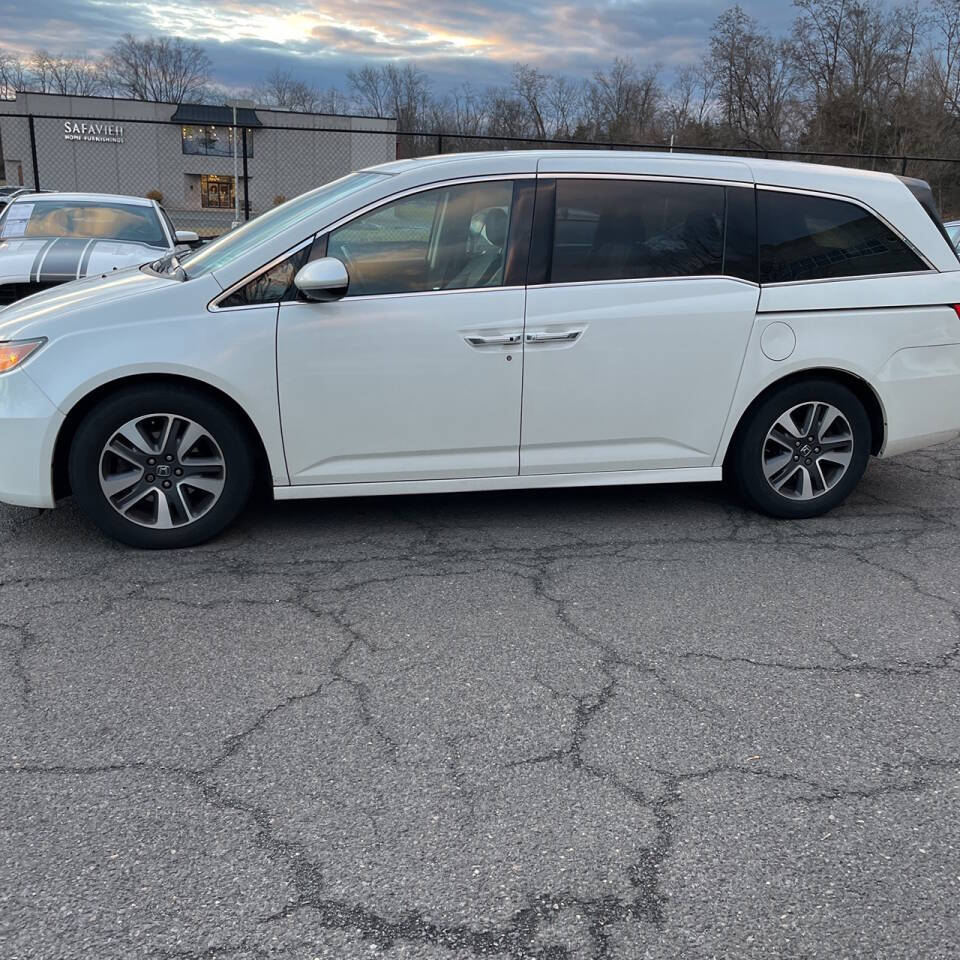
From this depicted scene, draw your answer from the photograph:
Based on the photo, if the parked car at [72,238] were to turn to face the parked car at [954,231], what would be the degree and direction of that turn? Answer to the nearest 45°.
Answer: approximately 90° to its left

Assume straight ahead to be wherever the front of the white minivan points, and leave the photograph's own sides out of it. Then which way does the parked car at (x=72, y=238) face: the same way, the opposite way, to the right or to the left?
to the left

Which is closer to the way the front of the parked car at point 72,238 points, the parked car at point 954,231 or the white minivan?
the white minivan

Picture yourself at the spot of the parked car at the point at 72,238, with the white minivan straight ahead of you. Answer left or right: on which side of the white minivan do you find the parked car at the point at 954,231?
left

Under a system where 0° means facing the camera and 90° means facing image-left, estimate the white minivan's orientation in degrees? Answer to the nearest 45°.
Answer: approximately 90°

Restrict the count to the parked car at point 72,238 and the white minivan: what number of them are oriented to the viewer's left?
1

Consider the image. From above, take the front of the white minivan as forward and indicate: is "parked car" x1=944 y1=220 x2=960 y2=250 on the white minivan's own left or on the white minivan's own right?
on the white minivan's own right

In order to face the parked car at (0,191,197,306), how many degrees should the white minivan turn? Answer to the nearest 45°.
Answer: approximately 45° to its right
